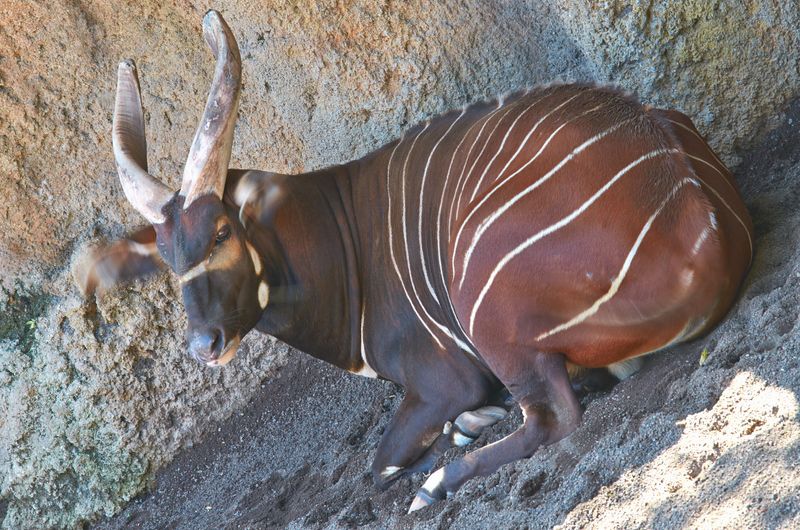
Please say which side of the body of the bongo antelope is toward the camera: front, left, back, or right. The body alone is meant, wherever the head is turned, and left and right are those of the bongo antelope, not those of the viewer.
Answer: left
